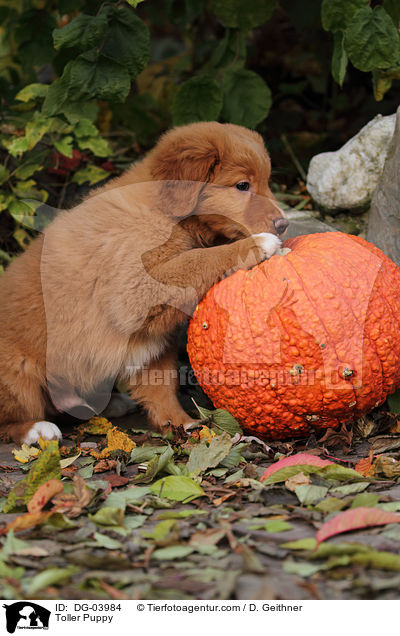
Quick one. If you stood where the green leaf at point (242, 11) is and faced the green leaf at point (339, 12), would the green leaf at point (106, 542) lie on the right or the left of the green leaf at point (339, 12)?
right

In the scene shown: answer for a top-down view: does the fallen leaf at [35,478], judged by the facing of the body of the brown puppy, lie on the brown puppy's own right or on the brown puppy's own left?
on the brown puppy's own right

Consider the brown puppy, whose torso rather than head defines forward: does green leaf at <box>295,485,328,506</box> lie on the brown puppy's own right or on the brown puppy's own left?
on the brown puppy's own right

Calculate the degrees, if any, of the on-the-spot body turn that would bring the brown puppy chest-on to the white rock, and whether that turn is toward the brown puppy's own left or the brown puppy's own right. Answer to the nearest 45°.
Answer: approximately 45° to the brown puppy's own left

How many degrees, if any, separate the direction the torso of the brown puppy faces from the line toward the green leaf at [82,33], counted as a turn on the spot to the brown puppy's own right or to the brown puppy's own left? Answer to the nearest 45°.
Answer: approximately 90° to the brown puppy's own left

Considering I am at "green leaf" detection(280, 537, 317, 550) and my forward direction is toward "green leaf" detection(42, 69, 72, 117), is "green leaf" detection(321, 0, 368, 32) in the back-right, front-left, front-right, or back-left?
front-right

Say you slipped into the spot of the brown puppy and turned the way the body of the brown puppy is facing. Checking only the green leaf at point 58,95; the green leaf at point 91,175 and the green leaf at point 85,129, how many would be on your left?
3

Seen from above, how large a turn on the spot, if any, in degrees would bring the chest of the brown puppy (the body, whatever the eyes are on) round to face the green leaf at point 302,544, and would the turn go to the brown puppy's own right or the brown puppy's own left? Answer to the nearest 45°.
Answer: approximately 90° to the brown puppy's own right

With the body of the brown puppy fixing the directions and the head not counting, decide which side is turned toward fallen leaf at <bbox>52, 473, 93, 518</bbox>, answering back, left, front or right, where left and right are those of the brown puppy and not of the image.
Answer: right

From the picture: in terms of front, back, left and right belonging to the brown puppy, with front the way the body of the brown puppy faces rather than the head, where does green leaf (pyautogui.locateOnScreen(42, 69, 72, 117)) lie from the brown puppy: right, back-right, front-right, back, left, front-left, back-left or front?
left

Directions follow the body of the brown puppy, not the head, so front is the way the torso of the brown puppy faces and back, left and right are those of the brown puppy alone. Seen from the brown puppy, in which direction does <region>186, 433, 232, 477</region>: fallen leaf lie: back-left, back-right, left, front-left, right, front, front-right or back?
right

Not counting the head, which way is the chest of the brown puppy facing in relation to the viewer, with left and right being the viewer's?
facing to the right of the viewer

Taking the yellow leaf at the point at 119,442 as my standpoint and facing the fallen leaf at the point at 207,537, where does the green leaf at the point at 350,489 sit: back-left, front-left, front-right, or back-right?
front-left

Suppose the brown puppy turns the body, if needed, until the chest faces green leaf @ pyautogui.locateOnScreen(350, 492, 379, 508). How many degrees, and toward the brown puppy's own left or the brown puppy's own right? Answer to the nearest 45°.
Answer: approximately 90° to the brown puppy's own right

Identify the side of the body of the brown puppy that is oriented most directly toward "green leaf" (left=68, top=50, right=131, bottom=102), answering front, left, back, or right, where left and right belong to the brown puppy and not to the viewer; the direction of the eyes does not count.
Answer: left

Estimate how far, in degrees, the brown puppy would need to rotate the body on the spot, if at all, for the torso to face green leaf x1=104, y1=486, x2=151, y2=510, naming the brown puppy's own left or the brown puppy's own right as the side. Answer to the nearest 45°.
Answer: approximately 90° to the brown puppy's own right
